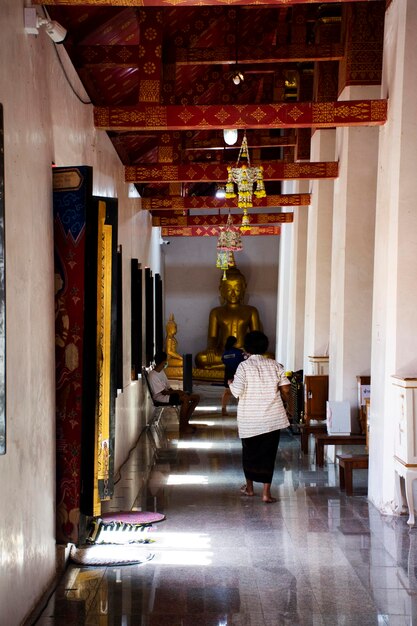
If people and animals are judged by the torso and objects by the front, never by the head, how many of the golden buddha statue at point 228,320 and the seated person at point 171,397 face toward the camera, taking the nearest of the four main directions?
1

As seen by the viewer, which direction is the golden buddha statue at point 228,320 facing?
toward the camera

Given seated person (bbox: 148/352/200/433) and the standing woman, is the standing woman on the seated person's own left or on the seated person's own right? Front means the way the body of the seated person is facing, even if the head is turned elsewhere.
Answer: on the seated person's own right

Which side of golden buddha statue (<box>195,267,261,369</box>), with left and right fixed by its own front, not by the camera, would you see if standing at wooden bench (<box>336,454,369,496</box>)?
front

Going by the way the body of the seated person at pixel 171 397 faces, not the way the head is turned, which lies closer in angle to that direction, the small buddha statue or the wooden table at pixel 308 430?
the wooden table

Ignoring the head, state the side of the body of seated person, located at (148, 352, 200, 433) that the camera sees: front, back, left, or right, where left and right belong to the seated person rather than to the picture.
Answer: right

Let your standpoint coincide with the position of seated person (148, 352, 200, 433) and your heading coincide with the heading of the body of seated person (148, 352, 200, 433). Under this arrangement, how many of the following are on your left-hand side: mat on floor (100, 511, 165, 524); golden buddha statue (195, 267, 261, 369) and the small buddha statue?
2

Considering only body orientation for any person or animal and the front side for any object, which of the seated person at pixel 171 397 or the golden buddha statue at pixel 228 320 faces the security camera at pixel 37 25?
the golden buddha statue

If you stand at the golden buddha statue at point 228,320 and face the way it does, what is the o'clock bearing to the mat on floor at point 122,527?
The mat on floor is roughly at 12 o'clock from the golden buddha statue.

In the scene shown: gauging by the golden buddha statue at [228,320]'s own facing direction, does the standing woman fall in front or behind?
in front

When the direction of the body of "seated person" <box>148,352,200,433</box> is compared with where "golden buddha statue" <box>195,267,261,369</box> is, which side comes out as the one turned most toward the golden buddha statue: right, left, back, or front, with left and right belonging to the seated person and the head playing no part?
left

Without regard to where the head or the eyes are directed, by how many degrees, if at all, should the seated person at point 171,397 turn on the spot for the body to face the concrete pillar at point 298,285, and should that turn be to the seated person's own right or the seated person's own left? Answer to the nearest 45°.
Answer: approximately 45° to the seated person's own left

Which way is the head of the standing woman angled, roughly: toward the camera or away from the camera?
away from the camera

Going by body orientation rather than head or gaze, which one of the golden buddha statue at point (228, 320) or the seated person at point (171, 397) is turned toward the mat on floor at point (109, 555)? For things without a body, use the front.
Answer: the golden buddha statue

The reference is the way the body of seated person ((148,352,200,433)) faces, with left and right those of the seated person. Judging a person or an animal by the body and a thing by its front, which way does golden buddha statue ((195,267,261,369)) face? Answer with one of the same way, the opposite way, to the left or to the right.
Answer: to the right
